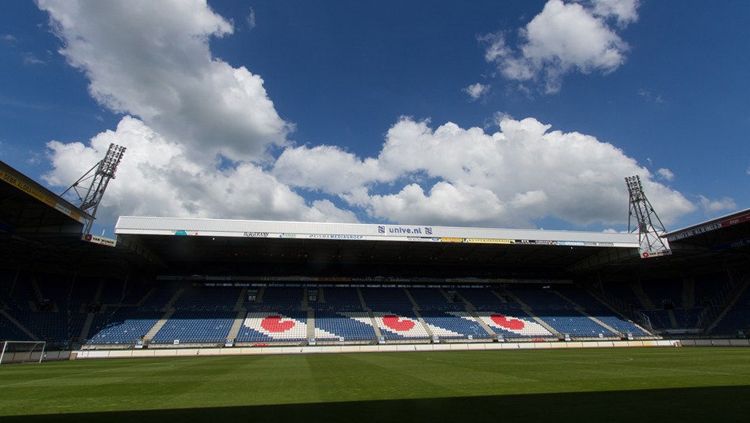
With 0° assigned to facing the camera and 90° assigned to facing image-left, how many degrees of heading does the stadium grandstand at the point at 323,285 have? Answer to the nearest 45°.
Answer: approximately 0°
